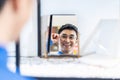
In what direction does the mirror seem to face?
toward the camera
